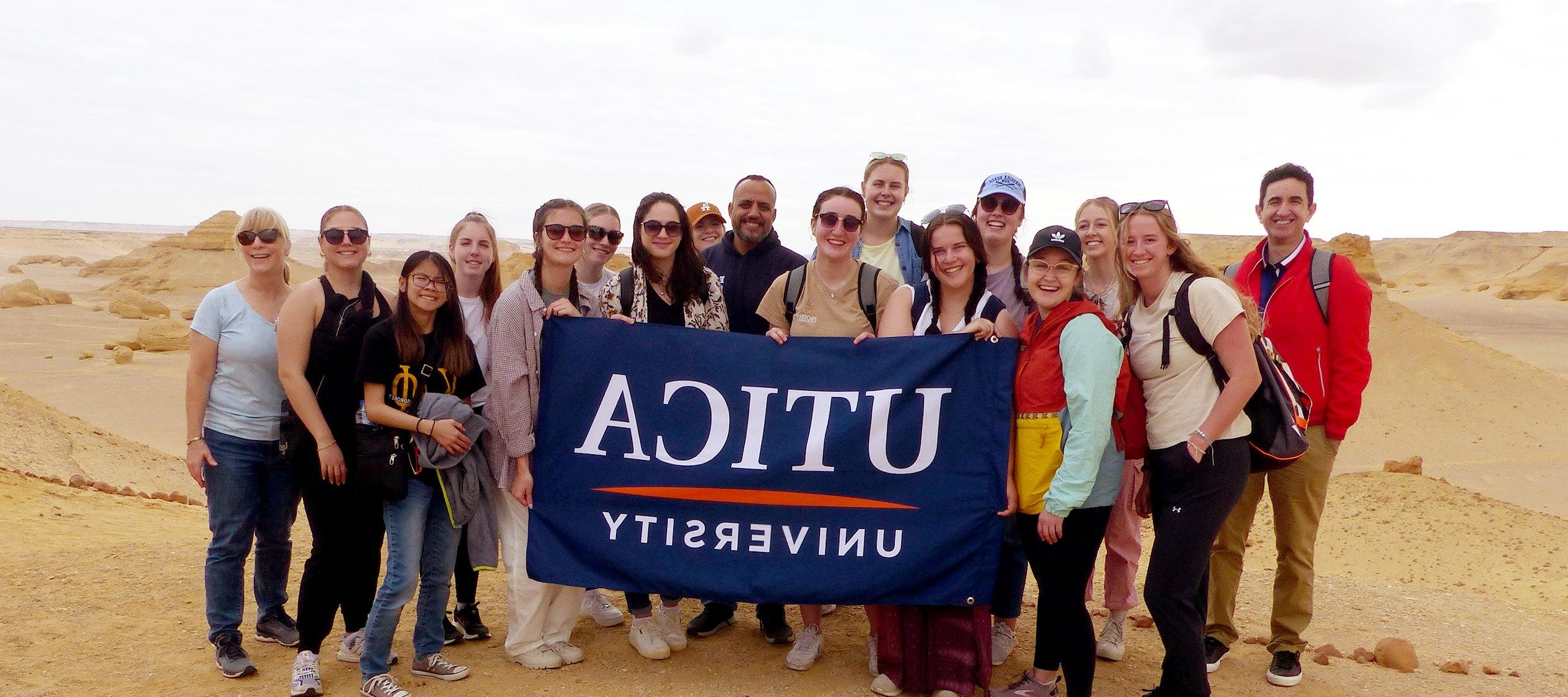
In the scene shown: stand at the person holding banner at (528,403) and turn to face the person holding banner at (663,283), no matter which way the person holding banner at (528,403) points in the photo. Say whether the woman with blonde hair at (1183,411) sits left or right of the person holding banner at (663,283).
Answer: right

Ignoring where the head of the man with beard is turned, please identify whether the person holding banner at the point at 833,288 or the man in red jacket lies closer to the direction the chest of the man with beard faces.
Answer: the person holding banner

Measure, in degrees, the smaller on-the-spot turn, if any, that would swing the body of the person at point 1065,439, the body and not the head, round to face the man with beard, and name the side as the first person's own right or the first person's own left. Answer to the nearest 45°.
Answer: approximately 90° to the first person's own right

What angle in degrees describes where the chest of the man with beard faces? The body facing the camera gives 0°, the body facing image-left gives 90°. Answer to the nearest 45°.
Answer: approximately 0°

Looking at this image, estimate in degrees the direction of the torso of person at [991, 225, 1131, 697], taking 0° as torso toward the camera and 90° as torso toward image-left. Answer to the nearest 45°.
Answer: approximately 45°

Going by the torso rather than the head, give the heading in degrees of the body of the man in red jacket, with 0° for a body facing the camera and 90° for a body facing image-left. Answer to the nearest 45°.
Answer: approximately 45°

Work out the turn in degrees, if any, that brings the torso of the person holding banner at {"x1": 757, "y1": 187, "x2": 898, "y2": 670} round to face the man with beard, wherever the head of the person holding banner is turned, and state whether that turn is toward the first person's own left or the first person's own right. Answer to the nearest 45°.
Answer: approximately 135° to the first person's own right

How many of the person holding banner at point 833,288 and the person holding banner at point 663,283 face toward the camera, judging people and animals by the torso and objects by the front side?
2

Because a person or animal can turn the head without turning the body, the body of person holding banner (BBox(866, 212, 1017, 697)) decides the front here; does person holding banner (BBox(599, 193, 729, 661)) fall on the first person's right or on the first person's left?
on the first person's right
